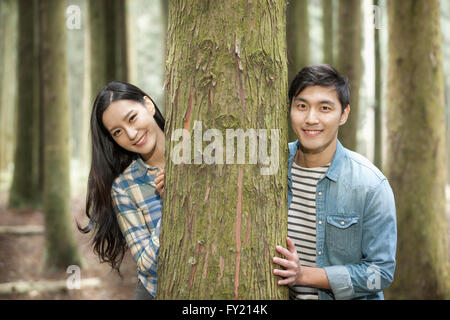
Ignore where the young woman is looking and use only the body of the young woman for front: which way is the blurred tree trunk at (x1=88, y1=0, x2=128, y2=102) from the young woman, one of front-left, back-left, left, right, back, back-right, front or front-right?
back-left

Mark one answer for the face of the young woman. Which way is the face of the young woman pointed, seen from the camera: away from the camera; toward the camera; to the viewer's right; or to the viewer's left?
toward the camera

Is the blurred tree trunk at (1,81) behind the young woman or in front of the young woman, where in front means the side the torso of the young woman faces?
behind

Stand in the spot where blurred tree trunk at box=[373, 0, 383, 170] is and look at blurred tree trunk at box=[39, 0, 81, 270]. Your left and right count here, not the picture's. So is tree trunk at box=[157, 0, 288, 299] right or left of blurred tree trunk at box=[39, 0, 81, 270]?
left

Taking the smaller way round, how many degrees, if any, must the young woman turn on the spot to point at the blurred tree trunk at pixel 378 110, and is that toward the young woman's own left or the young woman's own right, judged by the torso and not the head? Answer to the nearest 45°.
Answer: approximately 90° to the young woman's own left

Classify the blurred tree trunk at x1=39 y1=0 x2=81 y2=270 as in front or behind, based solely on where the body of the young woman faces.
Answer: behind

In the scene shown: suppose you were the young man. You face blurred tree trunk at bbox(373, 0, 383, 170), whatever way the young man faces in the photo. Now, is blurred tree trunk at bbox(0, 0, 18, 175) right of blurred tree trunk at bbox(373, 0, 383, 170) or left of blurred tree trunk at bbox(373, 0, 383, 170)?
left

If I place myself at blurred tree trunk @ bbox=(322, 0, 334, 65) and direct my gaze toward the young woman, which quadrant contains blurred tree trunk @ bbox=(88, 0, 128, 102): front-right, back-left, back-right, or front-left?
front-right

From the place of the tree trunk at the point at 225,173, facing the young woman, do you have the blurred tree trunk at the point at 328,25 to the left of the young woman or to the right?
right

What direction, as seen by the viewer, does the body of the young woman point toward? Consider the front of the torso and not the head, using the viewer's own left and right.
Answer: facing the viewer and to the right of the viewer

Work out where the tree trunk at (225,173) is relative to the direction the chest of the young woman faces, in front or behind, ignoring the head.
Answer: in front

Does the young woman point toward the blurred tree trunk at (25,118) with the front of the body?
no

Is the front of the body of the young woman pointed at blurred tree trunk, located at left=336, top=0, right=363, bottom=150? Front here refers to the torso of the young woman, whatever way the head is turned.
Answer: no

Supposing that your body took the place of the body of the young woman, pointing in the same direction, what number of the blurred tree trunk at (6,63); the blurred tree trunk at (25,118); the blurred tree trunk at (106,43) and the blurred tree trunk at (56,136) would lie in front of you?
0

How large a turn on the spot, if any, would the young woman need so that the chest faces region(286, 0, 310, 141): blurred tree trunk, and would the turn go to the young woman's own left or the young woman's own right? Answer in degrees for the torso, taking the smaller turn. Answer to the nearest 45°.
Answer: approximately 90° to the young woman's own left

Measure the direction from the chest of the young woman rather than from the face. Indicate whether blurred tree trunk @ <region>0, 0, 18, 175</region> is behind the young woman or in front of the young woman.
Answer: behind
